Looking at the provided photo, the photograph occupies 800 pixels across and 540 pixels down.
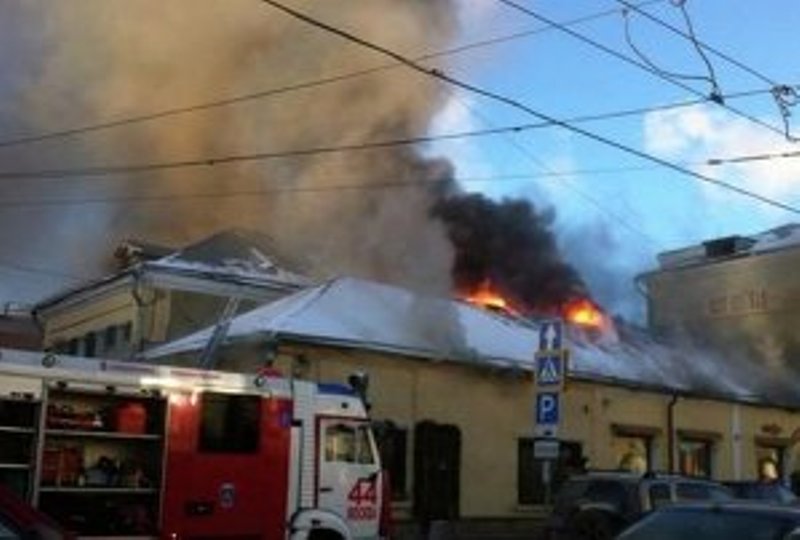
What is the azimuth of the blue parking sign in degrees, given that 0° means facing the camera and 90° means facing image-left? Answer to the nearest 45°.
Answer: approximately 0°

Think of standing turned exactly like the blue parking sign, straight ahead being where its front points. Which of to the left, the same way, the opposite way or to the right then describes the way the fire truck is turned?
to the left

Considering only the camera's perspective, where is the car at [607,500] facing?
facing away from the viewer and to the right of the viewer

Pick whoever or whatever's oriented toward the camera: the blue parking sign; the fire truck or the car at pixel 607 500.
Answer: the blue parking sign

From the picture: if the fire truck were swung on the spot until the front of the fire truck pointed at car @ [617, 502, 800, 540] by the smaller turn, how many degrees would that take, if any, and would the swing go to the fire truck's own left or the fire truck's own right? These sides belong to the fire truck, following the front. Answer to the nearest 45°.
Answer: approximately 45° to the fire truck's own right

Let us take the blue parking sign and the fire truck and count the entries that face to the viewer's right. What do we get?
1

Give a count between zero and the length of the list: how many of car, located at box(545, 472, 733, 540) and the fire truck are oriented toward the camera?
0

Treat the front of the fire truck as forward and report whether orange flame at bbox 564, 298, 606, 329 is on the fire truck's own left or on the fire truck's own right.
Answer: on the fire truck's own left

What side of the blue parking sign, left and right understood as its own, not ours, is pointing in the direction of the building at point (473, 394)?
back

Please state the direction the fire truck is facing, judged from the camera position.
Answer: facing to the right of the viewer

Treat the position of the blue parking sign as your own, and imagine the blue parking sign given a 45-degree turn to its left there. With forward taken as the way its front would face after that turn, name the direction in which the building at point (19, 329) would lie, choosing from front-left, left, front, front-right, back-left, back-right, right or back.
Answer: back

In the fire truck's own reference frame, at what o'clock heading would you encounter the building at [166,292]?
The building is roughly at 9 o'clock from the fire truck.

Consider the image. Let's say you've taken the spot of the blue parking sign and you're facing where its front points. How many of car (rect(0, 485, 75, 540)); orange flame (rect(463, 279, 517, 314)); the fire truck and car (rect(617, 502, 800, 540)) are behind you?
1

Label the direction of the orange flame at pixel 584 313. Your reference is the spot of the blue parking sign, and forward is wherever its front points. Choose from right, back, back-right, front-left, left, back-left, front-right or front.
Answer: back

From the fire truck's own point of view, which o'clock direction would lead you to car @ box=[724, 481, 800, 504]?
The car is roughly at 11 o'clock from the fire truck.
